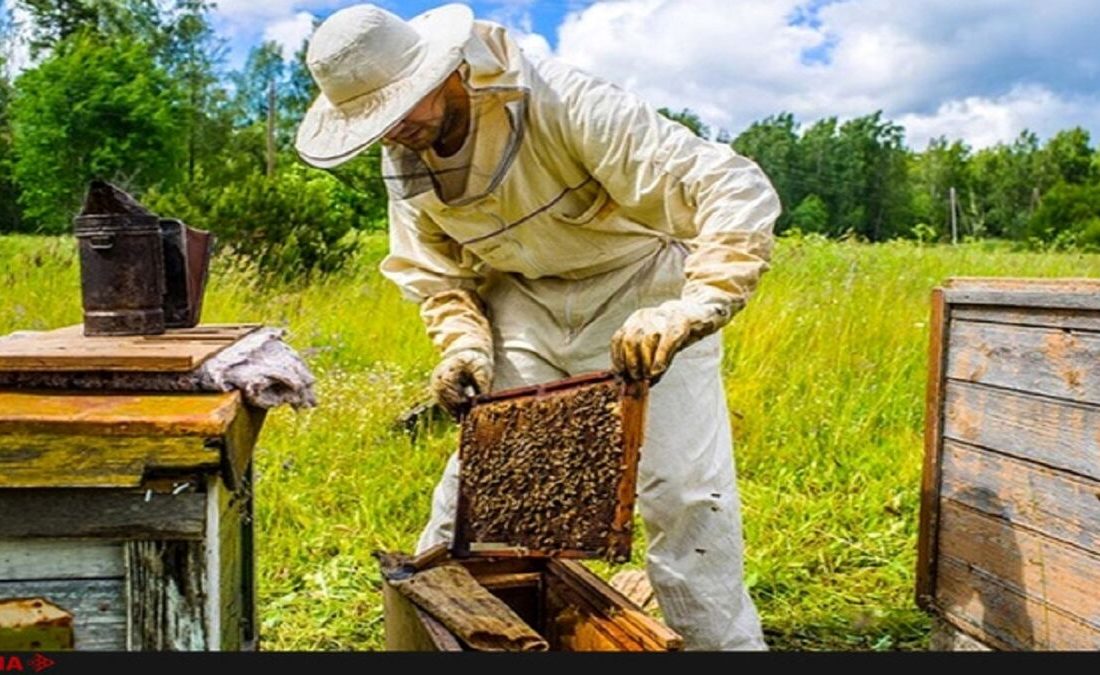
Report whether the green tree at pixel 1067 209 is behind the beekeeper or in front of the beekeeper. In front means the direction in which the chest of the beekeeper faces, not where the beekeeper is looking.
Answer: behind

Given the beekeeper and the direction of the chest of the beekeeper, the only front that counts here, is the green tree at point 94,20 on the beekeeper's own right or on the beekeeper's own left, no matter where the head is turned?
on the beekeeper's own right

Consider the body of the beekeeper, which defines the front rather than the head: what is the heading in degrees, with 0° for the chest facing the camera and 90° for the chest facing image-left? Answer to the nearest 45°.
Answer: approximately 45°

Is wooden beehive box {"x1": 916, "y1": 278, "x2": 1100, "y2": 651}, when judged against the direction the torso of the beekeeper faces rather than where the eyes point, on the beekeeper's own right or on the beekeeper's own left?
on the beekeeper's own left

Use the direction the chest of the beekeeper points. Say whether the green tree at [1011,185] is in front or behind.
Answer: behind

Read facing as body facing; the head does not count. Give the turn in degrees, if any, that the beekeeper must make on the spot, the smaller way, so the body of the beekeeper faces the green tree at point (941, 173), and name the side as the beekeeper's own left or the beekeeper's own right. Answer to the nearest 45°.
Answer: approximately 180°

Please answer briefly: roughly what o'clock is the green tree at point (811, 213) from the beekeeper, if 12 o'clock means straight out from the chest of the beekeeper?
The green tree is roughly at 5 o'clock from the beekeeper.

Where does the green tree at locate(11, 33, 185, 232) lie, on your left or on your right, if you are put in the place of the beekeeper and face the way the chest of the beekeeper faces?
on your right

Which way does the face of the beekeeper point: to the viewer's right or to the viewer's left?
to the viewer's left

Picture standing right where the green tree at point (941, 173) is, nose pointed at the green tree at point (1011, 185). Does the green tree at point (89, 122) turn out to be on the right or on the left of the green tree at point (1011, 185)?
right
